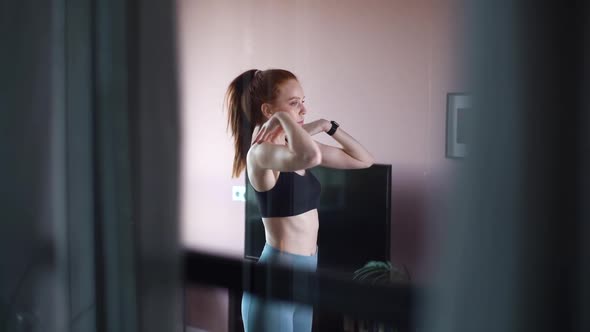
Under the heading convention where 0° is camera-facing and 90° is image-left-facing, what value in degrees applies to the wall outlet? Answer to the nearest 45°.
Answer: approximately 0°

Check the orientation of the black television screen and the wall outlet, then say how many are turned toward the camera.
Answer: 2

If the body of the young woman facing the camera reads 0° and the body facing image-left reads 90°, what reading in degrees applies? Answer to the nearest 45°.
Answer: approximately 315°

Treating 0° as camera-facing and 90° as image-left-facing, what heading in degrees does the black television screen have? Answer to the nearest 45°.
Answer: approximately 0°
